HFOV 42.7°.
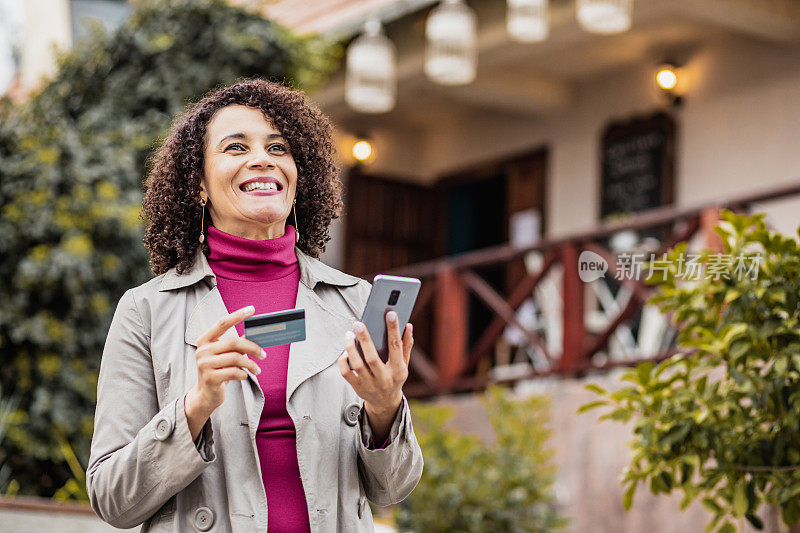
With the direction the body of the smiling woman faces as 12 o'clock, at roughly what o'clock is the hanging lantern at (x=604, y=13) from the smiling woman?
The hanging lantern is roughly at 7 o'clock from the smiling woman.

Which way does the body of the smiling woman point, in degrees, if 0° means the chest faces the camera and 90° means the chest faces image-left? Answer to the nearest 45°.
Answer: approximately 0°

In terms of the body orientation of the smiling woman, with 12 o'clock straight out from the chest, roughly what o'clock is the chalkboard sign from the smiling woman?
The chalkboard sign is roughly at 7 o'clock from the smiling woman.

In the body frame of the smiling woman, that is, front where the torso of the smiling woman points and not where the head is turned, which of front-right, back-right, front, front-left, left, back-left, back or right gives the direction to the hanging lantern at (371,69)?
back

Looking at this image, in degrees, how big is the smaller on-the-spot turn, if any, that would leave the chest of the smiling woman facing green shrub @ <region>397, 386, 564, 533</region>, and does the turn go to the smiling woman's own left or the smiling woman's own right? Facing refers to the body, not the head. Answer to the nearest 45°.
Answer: approximately 180°

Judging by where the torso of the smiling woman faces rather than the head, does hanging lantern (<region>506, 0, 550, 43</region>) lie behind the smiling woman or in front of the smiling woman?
behind
